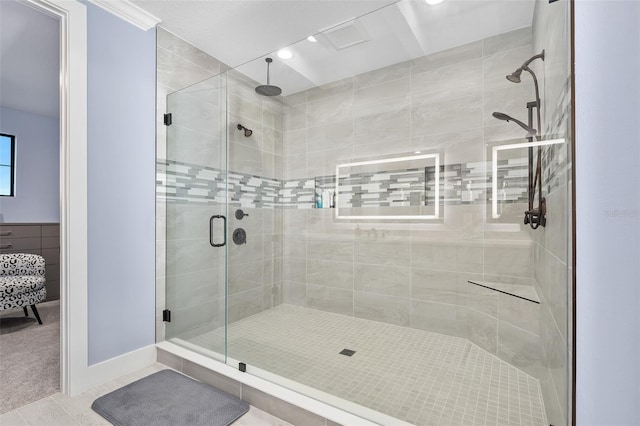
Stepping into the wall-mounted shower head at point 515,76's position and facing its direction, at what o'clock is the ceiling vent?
The ceiling vent is roughly at 12 o'clock from the wall-mounted shower head.

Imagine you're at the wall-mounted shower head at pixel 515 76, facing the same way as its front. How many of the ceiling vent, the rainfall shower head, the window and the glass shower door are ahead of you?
4

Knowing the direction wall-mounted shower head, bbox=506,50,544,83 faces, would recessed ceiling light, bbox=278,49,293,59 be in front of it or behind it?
in front

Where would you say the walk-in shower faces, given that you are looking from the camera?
facing the viewer and to the left of the viewer

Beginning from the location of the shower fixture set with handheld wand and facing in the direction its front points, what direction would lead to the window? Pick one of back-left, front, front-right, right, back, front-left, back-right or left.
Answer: front

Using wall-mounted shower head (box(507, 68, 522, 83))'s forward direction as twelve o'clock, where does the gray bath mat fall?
The gray bath mat is roughly at 11 o'clock from the wall-mounted shower head.

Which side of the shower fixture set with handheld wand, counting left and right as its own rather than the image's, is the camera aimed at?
left

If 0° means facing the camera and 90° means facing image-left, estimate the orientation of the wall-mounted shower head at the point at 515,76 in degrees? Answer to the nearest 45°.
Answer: approximately 90°
